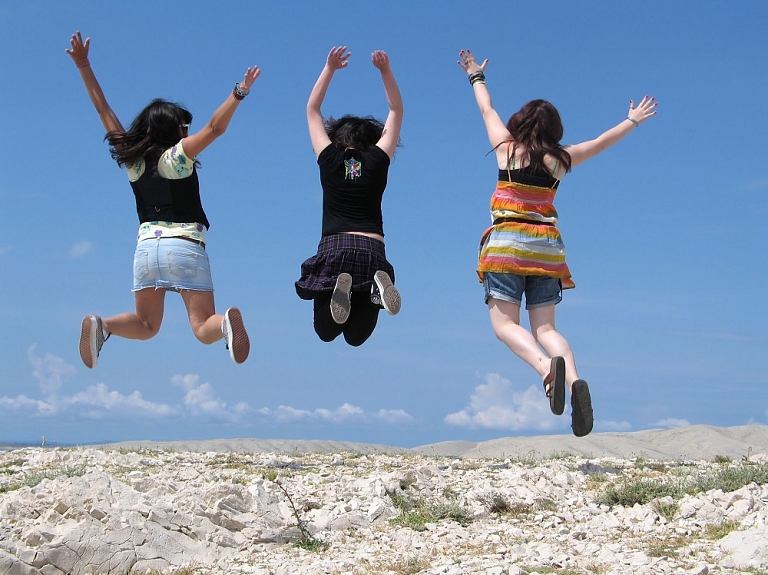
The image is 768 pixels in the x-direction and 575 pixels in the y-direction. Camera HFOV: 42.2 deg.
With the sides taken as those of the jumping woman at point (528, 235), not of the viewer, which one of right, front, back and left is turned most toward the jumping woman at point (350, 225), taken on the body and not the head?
left

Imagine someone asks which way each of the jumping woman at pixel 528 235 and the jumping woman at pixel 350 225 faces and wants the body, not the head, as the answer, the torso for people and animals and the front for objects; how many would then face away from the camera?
2

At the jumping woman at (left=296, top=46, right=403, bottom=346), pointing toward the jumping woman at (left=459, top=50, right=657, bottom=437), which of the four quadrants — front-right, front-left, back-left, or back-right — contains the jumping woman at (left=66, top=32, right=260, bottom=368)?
back-right

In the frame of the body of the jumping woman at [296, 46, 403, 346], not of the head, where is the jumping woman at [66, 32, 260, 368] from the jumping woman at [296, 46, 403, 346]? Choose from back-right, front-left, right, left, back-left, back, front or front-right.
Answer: left

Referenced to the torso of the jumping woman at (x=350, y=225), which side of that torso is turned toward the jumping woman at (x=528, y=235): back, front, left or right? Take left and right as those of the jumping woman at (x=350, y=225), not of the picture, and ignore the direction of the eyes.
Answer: right

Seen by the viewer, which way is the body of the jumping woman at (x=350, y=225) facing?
away from the camera

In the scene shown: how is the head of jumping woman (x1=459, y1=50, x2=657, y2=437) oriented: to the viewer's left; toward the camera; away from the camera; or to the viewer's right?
away from the camera

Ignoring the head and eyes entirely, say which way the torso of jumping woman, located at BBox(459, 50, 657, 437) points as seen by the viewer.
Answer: away from the camera

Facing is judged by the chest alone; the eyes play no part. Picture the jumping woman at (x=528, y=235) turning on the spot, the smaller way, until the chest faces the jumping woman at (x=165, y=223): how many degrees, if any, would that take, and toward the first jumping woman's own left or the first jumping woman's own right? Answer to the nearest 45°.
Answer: approximately 90° to the first jumping woman's own left
